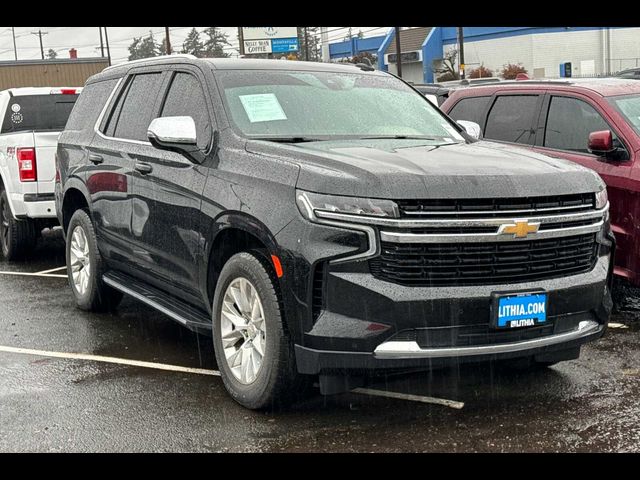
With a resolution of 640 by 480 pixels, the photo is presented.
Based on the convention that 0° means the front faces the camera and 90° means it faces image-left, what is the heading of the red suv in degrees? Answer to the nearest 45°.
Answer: approximately 315°

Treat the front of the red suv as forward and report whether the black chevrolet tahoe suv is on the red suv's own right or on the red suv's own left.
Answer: on the red suv's own right

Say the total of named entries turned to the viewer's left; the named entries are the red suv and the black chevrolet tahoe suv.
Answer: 0

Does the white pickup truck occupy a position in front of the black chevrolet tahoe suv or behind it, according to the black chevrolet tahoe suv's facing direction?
behind

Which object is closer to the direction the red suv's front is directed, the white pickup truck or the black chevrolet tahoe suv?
the black chevrolet tahoe suv

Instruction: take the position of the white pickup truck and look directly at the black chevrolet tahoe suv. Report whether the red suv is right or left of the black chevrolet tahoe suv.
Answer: left

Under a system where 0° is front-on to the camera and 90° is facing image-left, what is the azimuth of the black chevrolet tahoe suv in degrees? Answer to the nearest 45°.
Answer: approximately 315°

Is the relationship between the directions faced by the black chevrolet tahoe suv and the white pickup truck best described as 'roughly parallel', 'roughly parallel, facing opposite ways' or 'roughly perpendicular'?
roughly parallel, facing opposite ways

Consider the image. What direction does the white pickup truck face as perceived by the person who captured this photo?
facing away from the viewer and to the left of the viewer

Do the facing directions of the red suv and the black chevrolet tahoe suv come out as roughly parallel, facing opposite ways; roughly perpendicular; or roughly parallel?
roughly parallel

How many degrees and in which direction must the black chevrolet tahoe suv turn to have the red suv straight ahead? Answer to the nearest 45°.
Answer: approximately 90° to its left
